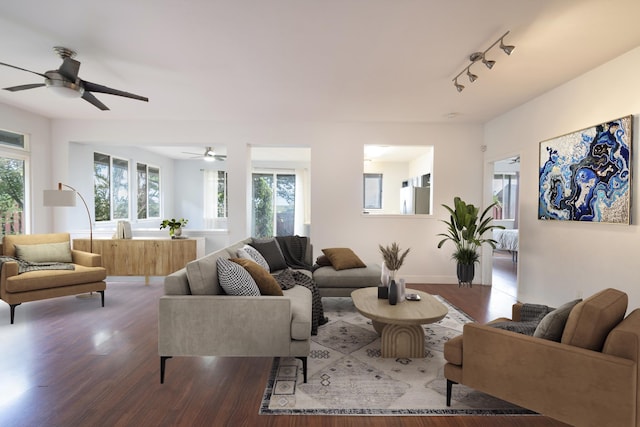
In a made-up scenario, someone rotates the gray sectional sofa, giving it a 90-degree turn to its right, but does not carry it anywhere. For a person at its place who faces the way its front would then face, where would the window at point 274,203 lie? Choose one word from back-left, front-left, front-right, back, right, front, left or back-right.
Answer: back

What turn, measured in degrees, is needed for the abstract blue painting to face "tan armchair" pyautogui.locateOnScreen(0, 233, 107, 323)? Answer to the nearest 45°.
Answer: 0° — it already faces it

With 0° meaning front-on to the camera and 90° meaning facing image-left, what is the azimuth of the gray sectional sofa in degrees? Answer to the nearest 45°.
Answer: approximately 270°

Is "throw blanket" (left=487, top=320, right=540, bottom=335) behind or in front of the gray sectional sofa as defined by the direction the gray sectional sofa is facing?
in front

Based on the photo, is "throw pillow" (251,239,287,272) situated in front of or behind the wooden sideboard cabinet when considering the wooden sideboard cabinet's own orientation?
in front

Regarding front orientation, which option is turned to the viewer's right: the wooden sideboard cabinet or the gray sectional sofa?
the gray sectional sofa

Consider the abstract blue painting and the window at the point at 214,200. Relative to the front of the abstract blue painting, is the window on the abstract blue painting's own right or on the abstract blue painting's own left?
on the abstract blue painting's own right

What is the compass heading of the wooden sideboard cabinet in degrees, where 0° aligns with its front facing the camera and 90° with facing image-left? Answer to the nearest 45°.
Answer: approximately 0°

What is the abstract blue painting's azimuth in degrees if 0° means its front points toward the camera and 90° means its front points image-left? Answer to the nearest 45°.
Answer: approximately 45°
